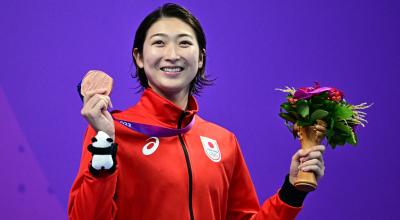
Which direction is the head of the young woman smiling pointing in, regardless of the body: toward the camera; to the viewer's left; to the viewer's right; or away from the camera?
toward the camera

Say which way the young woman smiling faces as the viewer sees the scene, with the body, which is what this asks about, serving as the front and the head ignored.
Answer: toward the camera
